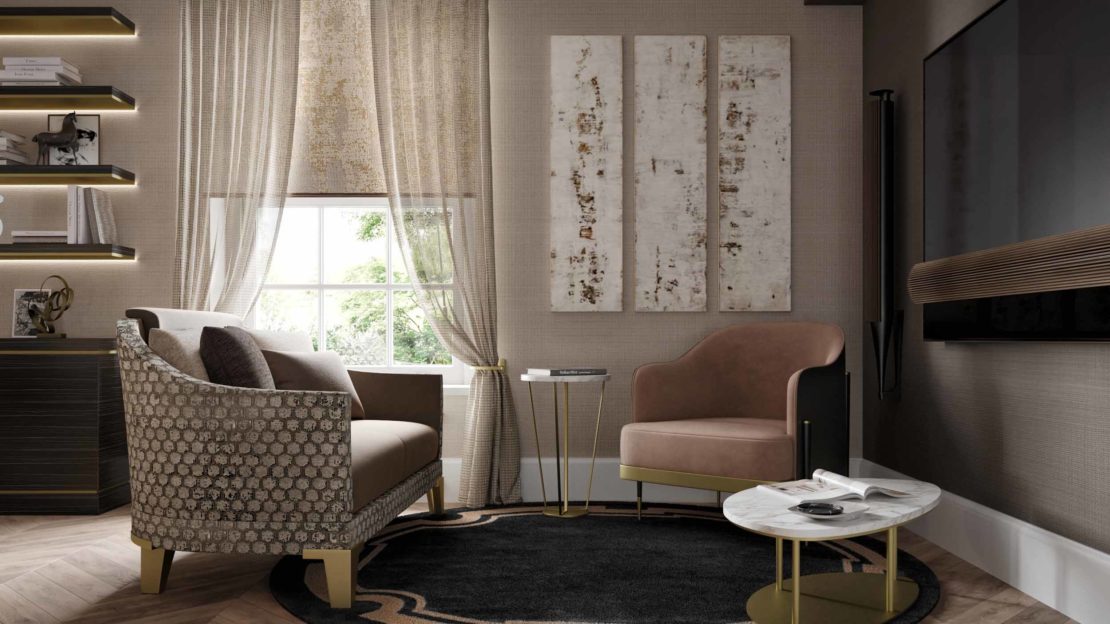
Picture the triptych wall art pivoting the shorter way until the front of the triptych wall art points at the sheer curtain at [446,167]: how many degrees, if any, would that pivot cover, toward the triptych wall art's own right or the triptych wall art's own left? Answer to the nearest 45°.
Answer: approximately 90° to the triptych wall art's own right

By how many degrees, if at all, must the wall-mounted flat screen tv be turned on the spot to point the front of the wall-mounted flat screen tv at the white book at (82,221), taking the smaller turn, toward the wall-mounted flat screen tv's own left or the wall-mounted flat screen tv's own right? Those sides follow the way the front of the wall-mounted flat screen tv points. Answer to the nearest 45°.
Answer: approximately 45° to the wall-mounted flat screen tv's own right

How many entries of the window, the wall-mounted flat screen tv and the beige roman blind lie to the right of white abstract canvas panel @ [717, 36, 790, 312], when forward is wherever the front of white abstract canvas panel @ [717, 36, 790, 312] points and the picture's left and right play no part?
2

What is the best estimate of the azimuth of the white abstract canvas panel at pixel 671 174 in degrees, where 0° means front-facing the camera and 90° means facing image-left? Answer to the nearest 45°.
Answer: approximately 0°
